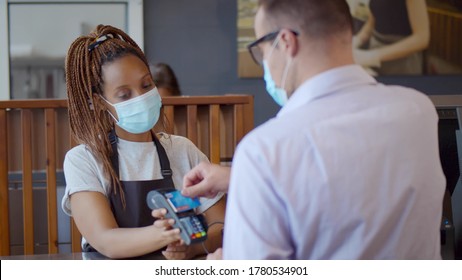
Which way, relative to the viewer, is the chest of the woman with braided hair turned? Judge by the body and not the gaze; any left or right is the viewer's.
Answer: facing the viewer and to the right of the viewer

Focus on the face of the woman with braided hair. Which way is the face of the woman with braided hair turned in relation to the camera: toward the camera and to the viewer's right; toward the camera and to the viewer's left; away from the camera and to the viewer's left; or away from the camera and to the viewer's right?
toward the camera and to the viewer's right
